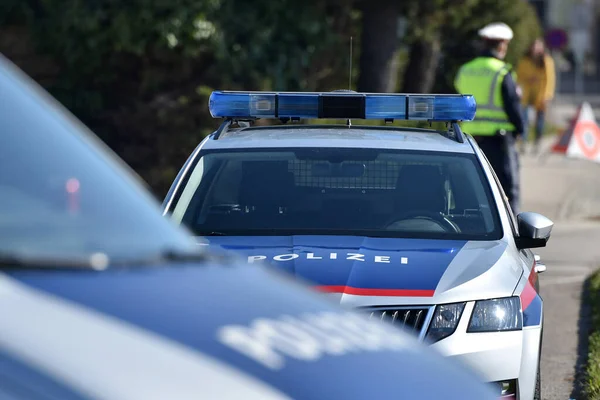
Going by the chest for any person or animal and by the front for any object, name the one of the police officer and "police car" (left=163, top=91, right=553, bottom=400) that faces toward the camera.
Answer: the police car

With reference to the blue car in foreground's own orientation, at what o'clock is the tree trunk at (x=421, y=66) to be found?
The tree trunk is roughly at 8 o'clock from the blue car in foreground.

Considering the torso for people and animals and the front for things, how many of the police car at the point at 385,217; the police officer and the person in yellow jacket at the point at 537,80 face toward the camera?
2

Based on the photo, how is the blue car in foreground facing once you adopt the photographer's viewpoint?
facing the viewer and to the right of the viewer

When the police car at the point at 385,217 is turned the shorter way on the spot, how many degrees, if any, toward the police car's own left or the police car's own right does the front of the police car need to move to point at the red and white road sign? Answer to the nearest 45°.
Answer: approximately 180°

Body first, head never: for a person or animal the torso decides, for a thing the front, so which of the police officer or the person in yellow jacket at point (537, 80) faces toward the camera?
the person in yellow jacket

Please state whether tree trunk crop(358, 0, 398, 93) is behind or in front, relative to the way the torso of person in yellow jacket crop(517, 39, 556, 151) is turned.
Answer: in front

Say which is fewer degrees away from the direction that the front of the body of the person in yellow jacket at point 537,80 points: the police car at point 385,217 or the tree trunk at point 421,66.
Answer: the police car

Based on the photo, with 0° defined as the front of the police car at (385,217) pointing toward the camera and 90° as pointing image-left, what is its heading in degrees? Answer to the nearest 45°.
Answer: approximately 0°

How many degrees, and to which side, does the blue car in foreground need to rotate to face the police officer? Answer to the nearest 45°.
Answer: approximately 135° to its left

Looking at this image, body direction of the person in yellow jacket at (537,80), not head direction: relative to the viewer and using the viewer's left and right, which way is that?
facing the viewer

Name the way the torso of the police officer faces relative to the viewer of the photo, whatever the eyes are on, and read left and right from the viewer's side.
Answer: facing away from the viewer and to the right of the viewer
